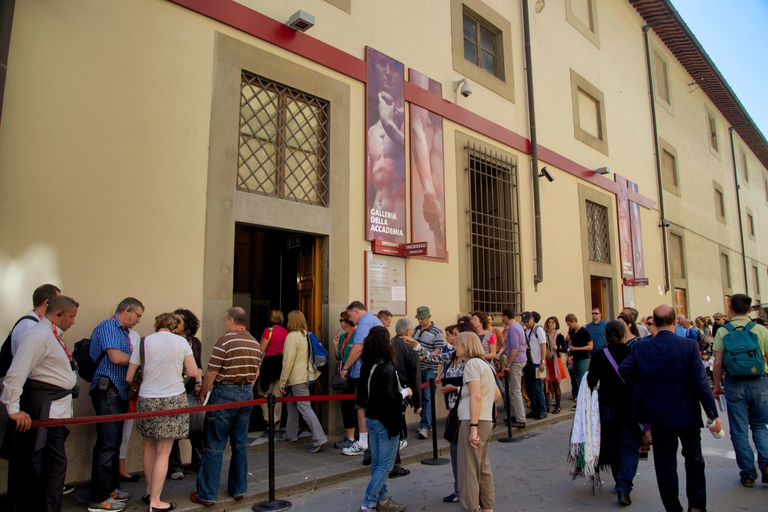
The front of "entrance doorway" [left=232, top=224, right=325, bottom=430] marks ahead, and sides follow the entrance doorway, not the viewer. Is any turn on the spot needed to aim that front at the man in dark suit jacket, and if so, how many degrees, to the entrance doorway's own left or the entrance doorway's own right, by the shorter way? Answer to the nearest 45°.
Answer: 0° — it already faces them

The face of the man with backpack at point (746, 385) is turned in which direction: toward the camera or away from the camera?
away from the camera

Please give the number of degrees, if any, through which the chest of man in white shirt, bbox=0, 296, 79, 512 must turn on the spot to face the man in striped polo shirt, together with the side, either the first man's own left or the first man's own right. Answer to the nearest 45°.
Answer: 0° — they already face them

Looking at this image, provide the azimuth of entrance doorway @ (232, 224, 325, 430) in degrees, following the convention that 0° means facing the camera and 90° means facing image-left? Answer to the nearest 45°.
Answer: approximately 315°

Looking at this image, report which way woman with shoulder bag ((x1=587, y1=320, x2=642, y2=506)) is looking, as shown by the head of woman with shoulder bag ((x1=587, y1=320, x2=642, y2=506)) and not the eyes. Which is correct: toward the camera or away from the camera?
away from the camera

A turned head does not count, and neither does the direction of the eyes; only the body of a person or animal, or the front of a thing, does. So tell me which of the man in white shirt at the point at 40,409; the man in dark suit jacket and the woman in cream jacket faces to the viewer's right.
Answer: the man in white shirt

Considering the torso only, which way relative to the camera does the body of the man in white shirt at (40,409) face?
to the viewer's right

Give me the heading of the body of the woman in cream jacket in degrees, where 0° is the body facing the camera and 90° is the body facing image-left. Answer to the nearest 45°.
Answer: approximately 135°

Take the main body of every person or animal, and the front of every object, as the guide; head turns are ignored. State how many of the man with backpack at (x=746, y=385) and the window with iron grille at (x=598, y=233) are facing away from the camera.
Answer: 1

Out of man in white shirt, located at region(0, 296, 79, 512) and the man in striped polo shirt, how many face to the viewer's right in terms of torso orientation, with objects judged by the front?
1

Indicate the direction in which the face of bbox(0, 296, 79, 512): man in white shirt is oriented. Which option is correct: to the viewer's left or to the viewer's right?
to the viewer's right

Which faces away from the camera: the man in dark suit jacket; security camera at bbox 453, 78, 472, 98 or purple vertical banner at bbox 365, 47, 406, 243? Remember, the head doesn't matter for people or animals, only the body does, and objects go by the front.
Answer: the man in dark suit jacket
